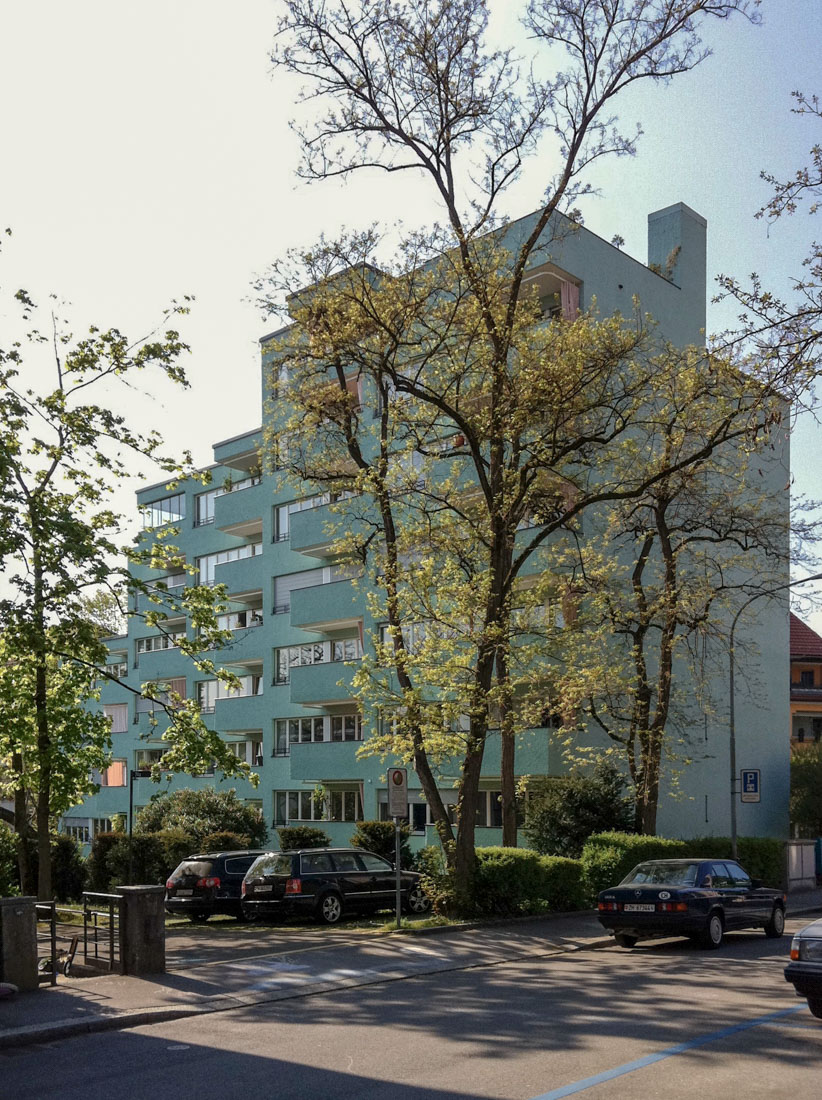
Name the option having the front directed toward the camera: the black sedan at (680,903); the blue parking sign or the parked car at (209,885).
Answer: the blue parking sign

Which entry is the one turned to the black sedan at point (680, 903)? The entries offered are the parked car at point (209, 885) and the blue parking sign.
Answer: the blue parking sign

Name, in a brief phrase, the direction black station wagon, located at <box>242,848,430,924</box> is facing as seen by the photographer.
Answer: facing away from the viewer and to the right of the viewer

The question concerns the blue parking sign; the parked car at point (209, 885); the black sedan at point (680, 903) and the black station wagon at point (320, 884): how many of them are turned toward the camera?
1

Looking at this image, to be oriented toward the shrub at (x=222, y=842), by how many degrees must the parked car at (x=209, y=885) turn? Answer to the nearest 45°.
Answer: approximately 45° to its left

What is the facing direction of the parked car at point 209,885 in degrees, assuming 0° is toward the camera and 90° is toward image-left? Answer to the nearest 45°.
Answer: approximately 225°

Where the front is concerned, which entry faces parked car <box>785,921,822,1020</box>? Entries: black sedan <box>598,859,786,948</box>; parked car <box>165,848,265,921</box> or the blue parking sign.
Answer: the blue parking sign

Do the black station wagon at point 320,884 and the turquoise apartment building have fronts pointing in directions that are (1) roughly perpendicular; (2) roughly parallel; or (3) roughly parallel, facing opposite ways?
roughly parallel, facing opposite ways

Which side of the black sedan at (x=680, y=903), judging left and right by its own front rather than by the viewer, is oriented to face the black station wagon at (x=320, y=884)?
left

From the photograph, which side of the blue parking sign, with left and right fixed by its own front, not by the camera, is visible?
front

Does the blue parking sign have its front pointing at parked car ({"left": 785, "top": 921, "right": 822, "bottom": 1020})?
yes

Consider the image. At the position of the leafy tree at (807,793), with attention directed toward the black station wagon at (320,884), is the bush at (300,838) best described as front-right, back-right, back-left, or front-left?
front-right

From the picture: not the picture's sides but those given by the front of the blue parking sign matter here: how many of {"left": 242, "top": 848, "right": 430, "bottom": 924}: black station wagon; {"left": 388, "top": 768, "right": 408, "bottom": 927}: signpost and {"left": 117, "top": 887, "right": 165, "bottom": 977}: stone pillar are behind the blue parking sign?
0

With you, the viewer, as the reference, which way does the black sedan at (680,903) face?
facing away from the viewer and to the right of the viewer

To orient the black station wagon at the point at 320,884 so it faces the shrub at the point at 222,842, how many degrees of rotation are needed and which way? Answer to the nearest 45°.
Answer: approximately 45° to its left
